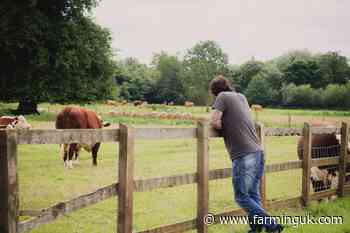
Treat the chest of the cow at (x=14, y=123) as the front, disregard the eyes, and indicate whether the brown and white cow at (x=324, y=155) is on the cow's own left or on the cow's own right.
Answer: on the cow's own right

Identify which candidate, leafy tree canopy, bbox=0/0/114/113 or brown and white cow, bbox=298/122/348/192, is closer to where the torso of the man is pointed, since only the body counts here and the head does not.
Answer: the leafy tree canopy

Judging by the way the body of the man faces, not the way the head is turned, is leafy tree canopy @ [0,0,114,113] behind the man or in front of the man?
in front

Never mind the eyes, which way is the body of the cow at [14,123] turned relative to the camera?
to the viewer's right

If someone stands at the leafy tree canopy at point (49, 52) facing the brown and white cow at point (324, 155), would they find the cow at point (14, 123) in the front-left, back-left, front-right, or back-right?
front-right

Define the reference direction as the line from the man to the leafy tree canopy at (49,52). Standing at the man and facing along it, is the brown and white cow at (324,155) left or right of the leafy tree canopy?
right

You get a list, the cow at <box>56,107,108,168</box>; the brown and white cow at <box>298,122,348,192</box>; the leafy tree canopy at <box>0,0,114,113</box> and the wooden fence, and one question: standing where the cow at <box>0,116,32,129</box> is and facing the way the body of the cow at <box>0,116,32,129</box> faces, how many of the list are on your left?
1

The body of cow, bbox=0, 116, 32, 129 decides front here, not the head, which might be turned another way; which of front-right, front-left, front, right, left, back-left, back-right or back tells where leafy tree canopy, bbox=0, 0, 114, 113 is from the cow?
left

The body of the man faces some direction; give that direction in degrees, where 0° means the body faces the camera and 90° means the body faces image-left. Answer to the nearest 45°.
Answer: approximately 135°
